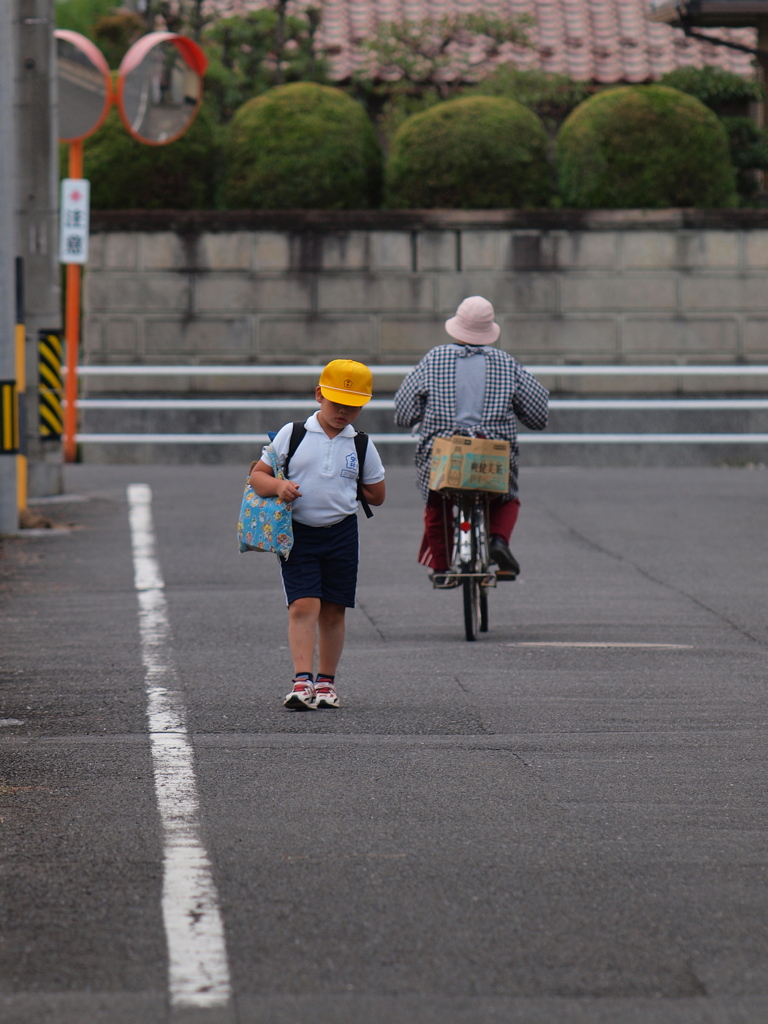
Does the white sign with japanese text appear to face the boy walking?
yes

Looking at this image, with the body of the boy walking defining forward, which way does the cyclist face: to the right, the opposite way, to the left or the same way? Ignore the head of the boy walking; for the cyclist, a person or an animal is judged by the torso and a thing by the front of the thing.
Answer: the opposite way

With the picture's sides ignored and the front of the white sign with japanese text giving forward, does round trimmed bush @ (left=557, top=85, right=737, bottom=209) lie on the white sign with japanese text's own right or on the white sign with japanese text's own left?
on the white sign with japanese text's own left

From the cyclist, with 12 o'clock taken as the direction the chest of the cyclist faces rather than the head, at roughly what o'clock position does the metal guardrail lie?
The metal guardrail is roughly at 12 o'clock from the cyclist.

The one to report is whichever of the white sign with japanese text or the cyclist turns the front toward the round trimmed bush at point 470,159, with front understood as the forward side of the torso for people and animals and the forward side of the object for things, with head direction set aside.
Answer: the cyclist

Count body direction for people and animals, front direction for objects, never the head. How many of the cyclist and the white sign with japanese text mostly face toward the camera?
1

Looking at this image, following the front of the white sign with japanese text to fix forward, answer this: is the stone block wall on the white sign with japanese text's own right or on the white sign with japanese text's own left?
on the white sign with japanese text's own left

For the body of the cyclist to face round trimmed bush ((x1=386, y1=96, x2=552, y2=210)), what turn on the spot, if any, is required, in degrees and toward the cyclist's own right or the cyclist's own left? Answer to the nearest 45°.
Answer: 0° — they already face it

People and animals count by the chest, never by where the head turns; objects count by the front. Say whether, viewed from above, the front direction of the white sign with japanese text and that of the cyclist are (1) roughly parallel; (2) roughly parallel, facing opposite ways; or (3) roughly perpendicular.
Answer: roughly parallel, facing opposite ways

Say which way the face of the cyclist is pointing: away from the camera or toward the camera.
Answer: away from the camera

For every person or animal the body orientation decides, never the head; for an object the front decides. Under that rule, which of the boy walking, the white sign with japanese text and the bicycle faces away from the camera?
the bicycle

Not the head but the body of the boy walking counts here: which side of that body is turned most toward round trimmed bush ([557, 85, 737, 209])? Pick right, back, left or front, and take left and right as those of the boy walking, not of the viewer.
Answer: back

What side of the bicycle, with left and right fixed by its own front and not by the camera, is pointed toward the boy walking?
back

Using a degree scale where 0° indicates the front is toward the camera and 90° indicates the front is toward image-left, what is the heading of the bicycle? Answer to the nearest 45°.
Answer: approximately 180°

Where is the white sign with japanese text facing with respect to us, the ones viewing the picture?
facing the viewer

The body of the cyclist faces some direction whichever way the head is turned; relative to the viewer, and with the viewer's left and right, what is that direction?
facing away from the viewer

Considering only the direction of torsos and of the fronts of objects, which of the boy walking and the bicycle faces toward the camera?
the boy walking

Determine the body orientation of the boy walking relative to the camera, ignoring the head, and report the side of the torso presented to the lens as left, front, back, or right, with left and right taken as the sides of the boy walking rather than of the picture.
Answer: front

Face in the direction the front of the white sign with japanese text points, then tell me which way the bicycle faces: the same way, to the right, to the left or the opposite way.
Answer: the opposite way
